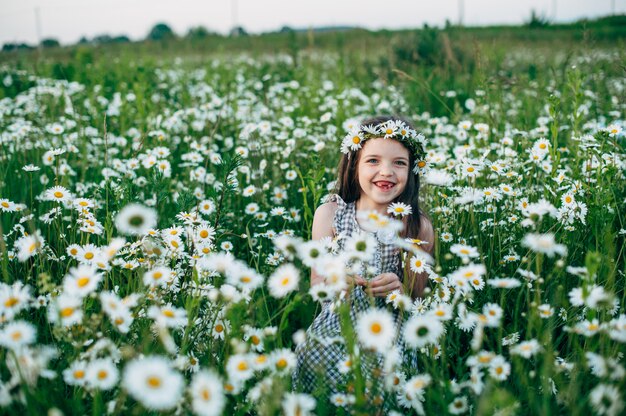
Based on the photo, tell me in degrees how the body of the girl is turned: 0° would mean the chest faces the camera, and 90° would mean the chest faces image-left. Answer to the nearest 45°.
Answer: approximately 0°

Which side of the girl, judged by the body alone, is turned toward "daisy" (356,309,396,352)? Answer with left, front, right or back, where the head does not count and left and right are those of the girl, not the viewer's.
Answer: front

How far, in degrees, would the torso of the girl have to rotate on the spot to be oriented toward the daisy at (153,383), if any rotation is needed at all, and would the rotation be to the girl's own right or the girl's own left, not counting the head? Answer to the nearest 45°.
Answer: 0° — they already face it

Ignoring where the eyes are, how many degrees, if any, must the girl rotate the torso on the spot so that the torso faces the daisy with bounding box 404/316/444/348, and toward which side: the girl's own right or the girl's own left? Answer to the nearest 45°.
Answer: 0° — they already face it

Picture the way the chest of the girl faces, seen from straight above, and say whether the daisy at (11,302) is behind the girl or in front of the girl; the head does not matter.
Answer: in front

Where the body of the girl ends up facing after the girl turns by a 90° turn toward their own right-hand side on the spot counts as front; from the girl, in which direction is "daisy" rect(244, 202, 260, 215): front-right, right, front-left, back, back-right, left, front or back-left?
front-right

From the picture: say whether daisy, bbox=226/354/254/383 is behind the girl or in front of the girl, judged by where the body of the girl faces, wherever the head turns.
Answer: in front
